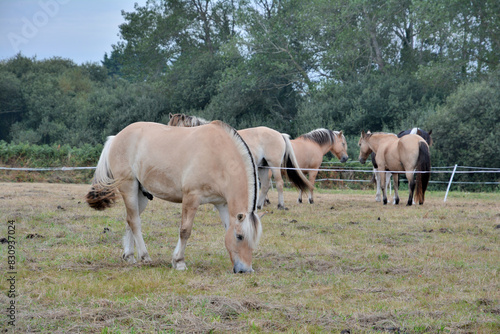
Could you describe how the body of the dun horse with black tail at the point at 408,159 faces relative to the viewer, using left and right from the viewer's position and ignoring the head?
facing away from the viewer and to the left of the viewer

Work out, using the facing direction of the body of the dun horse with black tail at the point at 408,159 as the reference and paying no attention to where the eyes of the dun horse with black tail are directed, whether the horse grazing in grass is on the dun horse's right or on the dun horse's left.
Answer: on the dun horse's left

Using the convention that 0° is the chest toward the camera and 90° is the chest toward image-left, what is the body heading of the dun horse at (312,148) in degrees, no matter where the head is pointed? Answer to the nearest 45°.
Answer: approximately 270°

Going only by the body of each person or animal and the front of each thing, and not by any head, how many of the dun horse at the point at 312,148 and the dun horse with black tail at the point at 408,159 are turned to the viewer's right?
1

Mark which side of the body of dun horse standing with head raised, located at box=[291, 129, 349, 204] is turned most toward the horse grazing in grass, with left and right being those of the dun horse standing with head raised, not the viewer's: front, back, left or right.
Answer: right

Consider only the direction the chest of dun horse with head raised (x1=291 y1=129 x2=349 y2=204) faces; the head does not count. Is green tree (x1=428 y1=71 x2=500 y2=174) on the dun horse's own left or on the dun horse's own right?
on the dun horse's own left

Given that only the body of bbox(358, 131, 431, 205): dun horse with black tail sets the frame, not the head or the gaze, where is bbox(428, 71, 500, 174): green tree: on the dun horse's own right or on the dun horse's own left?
on the dun horse's own right

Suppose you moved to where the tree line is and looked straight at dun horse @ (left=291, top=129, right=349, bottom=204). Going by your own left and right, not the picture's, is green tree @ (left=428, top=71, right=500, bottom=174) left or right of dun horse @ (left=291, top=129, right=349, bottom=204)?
left
